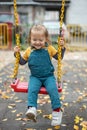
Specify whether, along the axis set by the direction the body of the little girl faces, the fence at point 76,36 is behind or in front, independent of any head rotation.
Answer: behind

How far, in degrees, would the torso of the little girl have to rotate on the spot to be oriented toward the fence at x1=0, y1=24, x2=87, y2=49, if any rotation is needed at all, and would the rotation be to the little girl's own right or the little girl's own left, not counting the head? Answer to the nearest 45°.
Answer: approximately 180°

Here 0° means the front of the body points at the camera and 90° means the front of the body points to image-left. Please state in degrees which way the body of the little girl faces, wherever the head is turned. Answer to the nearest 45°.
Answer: approximately 0°
